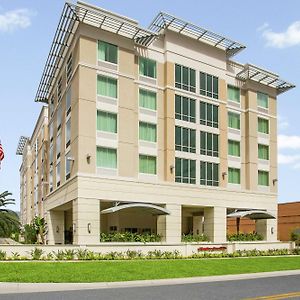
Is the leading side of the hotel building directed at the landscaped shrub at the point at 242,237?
no

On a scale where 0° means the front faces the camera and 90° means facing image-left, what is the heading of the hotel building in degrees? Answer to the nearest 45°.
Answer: approximately 315°
